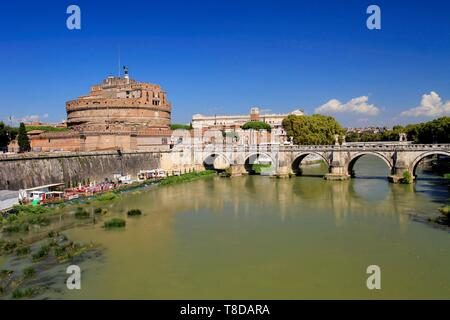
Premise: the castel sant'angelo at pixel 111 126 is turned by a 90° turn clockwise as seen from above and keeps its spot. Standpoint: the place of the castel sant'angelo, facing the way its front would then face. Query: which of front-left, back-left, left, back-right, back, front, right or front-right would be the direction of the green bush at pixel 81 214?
front-left

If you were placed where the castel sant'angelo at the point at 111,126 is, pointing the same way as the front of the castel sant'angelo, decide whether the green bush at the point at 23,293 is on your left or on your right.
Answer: on your right

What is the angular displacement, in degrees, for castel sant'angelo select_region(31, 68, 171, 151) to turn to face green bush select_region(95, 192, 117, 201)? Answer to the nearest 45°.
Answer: approximately 45° to its right

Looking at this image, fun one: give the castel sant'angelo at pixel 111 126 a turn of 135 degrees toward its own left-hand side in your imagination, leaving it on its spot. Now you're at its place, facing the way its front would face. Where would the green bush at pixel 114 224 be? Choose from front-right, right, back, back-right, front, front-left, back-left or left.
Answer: back

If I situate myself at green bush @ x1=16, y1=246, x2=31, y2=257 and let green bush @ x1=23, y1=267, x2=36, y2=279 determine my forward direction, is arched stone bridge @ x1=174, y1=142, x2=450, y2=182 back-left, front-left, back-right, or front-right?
back-left

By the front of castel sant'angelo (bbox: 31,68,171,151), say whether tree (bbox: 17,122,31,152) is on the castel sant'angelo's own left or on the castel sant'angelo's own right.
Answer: on the castel sant'angelo's own right

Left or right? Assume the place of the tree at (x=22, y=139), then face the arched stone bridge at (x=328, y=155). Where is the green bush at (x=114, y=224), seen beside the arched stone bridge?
right

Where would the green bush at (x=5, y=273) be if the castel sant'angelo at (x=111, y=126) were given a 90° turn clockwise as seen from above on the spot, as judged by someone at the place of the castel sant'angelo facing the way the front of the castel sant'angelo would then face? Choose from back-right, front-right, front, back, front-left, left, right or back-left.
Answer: front-left

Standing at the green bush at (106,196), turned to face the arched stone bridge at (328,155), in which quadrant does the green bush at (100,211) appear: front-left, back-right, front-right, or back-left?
back-right

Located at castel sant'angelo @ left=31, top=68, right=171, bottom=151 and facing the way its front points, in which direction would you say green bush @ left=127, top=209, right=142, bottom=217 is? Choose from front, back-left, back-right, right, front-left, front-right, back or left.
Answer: front-right

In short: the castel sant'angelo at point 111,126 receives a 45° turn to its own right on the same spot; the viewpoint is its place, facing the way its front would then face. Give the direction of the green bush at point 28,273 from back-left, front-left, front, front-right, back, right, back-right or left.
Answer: front

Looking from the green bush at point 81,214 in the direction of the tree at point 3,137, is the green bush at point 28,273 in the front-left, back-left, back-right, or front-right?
back-left
